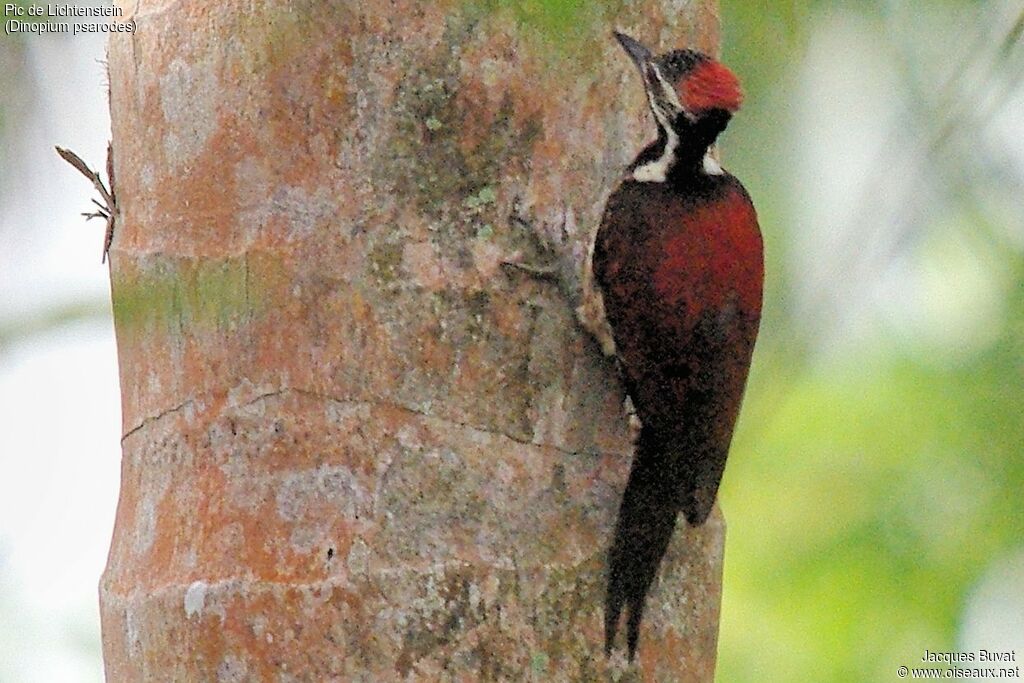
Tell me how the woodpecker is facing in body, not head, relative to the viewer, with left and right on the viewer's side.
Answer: facing away from the viewer and to the left of the viewer
